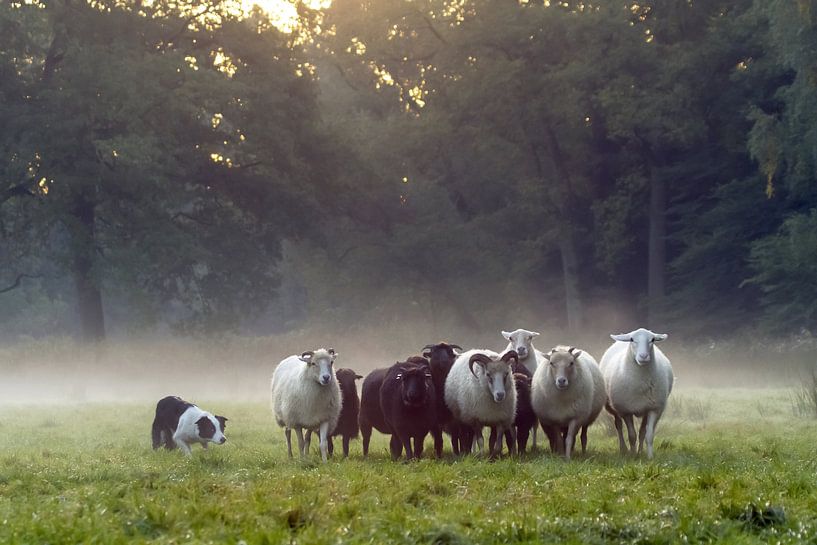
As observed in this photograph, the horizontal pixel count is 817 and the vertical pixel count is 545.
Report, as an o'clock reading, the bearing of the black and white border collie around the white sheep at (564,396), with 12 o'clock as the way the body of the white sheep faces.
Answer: The black and white border collie is roughly at 3 o'clock from the white sheep.

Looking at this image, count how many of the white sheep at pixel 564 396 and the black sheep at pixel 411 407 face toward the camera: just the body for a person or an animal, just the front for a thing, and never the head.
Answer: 2

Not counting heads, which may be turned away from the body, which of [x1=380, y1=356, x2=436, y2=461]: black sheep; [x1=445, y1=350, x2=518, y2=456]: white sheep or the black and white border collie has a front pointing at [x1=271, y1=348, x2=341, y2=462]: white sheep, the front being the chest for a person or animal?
the black and white border collie

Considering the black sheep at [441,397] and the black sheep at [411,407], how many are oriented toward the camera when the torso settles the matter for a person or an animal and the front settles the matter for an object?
2

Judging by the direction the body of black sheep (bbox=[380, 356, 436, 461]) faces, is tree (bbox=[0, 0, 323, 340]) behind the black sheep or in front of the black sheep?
behind

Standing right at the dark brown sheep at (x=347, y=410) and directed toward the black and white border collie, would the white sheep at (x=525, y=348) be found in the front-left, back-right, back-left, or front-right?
back-right

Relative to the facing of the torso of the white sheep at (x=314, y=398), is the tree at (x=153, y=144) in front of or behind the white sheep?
behind

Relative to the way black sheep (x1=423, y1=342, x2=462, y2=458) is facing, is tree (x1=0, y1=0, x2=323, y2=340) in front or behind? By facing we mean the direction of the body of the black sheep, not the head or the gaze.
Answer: behind

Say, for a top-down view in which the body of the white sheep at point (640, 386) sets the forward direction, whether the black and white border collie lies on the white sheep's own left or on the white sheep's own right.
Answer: on the white sheep's own right

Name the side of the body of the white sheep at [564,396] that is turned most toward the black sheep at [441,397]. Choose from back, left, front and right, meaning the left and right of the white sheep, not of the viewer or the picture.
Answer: right
